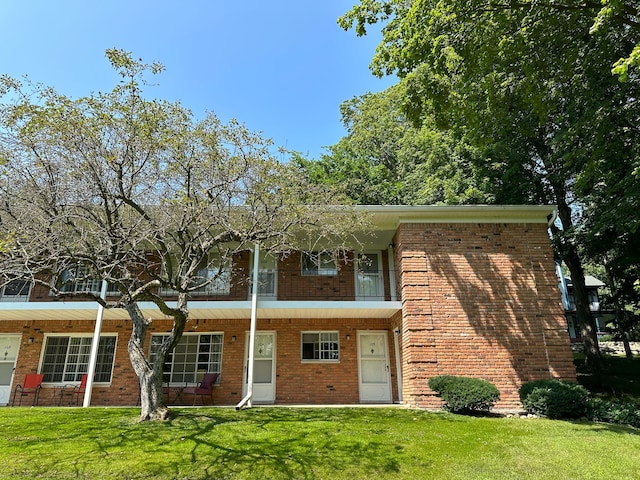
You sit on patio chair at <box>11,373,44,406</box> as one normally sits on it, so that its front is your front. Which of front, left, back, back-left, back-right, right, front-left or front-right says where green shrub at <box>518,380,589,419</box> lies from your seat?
left

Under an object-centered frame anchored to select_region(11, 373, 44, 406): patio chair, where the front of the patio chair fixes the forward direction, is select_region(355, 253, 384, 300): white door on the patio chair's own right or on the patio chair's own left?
on the patio chair's own left

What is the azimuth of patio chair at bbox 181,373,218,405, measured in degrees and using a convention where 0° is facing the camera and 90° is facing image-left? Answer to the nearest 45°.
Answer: approximately 45°

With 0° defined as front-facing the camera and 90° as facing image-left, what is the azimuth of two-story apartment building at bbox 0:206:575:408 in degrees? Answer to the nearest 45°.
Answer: approximately 0°

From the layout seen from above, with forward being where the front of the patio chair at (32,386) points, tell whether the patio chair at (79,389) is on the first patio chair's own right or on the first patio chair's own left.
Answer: on the first patio chair's own left

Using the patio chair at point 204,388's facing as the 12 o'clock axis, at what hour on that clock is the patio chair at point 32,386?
the patio chair at point 32,386 is roughly at 2 o'clock from the patio chair at point 204,388.

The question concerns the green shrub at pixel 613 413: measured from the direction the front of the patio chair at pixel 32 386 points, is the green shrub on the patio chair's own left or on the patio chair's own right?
on the patio chair's own left

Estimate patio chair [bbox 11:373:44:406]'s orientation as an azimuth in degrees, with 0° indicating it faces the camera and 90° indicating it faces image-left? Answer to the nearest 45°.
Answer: approximately 45°

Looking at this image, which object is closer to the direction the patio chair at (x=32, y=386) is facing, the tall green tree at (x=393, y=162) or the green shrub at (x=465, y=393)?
the green shrub

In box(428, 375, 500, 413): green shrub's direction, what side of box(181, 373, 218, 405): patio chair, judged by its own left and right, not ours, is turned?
left

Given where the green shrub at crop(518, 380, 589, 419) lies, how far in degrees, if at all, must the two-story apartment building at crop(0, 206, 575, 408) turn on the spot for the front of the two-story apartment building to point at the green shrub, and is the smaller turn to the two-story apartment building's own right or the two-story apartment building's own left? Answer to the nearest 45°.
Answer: approximately 45° to the two-story apartment building's own left

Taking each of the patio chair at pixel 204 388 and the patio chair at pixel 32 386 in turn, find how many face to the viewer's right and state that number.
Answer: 0

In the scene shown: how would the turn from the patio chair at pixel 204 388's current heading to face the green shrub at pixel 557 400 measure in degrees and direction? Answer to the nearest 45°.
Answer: approximately 90° to its left
